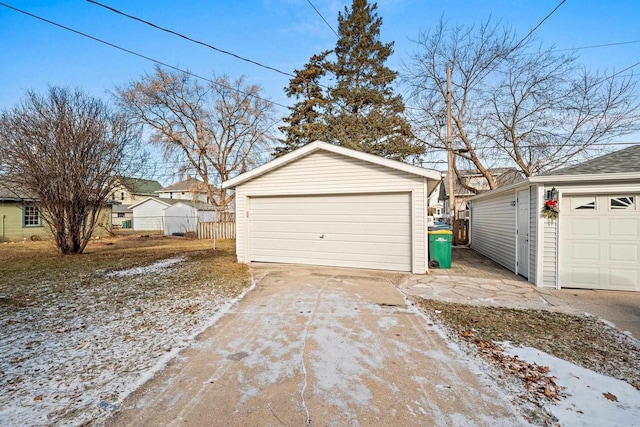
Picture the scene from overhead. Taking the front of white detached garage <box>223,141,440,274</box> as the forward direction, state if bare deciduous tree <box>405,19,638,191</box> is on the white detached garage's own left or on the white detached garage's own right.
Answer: on the white detached garage's own left

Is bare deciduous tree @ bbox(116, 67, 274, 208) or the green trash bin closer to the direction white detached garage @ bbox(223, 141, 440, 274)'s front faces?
the green trash bin

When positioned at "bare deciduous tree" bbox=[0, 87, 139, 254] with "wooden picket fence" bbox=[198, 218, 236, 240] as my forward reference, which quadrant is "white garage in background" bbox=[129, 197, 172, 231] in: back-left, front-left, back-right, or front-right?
front-left

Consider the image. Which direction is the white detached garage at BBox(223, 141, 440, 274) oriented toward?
toward the camera

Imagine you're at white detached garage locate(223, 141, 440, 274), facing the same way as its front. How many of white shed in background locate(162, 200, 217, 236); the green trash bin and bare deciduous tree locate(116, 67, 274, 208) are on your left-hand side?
1

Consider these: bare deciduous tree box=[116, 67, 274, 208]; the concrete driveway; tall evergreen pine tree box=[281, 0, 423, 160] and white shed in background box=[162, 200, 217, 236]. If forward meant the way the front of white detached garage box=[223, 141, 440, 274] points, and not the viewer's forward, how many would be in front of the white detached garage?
1

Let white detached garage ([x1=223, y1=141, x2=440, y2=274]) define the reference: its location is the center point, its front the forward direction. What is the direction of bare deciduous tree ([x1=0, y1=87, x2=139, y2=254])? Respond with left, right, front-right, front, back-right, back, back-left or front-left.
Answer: right

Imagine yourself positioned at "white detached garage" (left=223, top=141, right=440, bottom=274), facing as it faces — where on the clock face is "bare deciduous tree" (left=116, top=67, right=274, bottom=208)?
The bare deciduous tree is roughly at 5 o'clock from the white detached garage.

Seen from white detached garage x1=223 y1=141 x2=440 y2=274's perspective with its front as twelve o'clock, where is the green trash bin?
The green trash bin is roughly at 9 o'clock from the white detached garage.

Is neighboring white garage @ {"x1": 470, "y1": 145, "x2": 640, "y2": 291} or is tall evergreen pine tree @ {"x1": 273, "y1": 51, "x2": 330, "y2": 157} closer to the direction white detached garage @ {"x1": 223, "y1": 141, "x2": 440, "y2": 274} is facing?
the neighboring white garage

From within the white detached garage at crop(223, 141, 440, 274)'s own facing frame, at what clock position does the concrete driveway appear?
The concrete driveway is roughly at 12 o'clock from the white detached garage.
